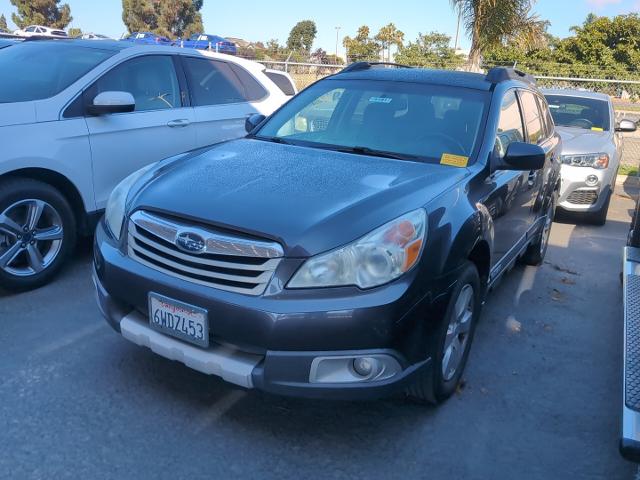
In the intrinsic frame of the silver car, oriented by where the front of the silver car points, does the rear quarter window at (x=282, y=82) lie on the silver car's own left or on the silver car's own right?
on the silver car's own right

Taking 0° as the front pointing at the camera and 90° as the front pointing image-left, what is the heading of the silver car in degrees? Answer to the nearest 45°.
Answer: approximately 0°

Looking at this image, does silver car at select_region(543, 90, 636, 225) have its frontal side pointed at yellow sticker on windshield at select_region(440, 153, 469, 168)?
yes

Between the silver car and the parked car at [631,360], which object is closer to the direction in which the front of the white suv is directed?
the parked car

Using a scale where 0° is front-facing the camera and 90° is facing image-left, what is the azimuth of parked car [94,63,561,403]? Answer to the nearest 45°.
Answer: approximately 45°

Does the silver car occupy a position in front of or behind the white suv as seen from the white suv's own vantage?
behind

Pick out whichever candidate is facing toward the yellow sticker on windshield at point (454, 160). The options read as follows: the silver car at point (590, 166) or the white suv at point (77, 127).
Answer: the silver car

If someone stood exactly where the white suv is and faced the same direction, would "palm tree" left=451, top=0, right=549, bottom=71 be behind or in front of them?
behind

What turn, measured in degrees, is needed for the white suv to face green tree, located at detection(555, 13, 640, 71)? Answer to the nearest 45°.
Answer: approximately 180°
